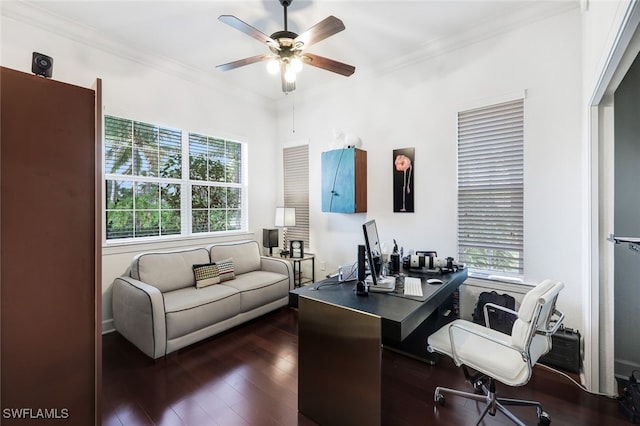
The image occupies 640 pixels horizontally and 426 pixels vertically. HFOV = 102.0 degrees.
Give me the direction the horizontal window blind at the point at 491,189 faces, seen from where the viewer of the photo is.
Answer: facing the viewer and to the left of the viewer

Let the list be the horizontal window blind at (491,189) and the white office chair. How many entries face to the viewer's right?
0

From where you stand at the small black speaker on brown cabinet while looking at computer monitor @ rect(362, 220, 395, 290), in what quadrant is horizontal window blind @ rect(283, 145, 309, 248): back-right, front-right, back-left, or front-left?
front-left

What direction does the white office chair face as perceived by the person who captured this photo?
facing away from the viewer and to the left of the viewer

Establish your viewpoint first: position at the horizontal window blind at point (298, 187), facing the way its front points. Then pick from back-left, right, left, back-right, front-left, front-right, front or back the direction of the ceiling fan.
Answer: front-left

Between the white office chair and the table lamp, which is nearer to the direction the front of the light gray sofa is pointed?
the white office chair

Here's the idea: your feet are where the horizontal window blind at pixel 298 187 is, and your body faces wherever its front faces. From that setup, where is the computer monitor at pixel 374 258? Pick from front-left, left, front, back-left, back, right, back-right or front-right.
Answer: front-left

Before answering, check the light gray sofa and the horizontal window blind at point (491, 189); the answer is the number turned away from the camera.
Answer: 0

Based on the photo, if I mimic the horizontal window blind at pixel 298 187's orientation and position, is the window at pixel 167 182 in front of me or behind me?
in front

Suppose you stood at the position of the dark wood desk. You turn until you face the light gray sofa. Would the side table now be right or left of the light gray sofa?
right

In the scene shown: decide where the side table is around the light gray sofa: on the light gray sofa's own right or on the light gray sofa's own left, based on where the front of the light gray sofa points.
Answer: on the light gray sofa's own left

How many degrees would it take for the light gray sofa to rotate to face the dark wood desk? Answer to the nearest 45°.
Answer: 0° — it already faces it

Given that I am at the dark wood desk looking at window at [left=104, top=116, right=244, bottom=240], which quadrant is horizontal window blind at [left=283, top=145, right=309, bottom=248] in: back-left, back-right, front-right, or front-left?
front-right
